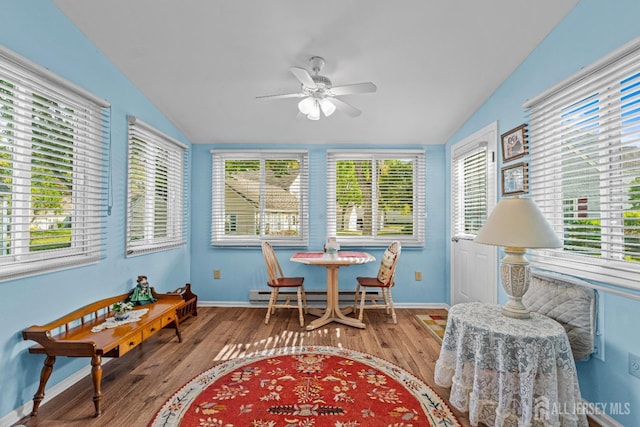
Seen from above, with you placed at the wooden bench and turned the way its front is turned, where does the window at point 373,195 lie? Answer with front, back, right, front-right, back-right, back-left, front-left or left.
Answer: front-left

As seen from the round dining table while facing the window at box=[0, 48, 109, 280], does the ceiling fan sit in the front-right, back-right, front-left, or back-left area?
front-left

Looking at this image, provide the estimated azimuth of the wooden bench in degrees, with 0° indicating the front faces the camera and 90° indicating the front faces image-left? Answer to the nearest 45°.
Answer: approximately 315°

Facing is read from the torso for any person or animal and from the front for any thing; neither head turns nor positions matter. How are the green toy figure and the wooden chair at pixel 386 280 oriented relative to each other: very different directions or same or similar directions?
very different directions

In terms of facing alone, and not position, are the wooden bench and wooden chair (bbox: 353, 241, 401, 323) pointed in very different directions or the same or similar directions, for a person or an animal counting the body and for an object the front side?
very different directions

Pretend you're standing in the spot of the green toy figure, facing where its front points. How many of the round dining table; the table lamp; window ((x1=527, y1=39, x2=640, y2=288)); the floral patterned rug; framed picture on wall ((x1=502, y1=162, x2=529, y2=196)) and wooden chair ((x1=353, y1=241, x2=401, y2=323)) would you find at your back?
0

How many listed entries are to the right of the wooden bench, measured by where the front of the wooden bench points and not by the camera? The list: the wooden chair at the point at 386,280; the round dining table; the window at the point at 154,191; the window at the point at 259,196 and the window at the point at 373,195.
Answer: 0

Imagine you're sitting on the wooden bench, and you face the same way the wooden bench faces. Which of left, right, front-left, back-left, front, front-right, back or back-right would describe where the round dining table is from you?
front-left

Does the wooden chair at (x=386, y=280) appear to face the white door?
no

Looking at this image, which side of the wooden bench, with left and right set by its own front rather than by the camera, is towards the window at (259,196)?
left

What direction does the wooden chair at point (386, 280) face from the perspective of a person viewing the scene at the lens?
facing to the left of the viewer

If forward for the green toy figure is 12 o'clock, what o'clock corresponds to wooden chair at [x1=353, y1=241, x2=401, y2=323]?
The wooden chair is roughly at 11 o'clock from the green toy figure.

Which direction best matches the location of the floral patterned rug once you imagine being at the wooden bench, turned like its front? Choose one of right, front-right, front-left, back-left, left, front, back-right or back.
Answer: front

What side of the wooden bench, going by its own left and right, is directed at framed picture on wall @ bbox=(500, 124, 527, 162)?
front

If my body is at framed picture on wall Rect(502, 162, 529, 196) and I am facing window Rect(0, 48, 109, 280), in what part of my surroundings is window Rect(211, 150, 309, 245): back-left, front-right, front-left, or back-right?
front-right

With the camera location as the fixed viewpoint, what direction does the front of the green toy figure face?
facing the viewer and to the right of the viewer

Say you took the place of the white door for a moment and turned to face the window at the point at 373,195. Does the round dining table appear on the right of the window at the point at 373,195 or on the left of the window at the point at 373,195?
left

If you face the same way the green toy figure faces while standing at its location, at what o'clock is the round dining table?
The round dining table is roughly at 11 o'clock from the green toy figure.
